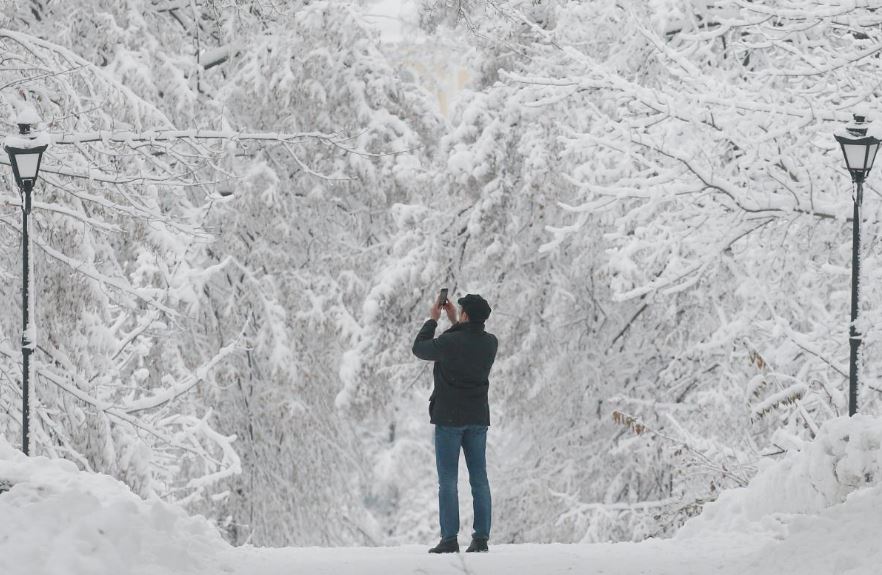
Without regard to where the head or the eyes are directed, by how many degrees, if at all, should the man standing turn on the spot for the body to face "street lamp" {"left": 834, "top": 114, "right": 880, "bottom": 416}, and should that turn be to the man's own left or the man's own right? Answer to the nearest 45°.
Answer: approximately 90° to the man's own right

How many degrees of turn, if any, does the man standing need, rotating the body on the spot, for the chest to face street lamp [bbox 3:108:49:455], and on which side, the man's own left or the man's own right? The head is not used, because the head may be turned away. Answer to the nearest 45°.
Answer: approximately 45° to the man's own left

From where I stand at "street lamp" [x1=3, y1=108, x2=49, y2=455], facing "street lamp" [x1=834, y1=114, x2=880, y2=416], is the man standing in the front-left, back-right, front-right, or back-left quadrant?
front-right

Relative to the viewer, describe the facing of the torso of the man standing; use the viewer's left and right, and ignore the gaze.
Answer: facing away from the viewer and to the left of the viewer

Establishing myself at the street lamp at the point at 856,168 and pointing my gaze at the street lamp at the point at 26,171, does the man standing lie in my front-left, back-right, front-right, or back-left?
front-left

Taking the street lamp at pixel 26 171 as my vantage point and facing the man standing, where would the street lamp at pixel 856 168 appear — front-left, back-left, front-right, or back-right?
front-left

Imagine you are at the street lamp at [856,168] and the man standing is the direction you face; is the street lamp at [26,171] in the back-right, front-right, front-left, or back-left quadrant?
front-right
